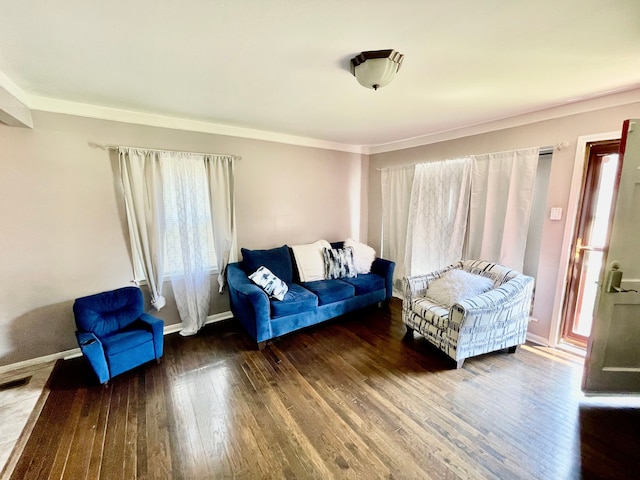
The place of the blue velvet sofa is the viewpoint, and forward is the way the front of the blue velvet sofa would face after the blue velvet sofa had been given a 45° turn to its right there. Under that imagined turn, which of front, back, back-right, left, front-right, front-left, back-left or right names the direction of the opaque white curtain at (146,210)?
right

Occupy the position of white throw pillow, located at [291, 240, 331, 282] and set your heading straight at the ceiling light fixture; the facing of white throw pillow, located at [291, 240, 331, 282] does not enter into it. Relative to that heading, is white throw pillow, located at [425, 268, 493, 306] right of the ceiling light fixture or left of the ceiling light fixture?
left

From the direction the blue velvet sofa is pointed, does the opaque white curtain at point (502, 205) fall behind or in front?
in front

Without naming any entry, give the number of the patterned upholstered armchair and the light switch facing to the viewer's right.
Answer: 0

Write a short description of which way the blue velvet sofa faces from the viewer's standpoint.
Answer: facing the viewer and to the right of the viewer

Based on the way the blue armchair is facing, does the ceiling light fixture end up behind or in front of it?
in front

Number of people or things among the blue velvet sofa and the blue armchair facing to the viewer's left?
0

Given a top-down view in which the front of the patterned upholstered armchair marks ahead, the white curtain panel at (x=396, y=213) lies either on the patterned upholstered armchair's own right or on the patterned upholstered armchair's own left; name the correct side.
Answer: on the patterned upholstered armchair's own right
